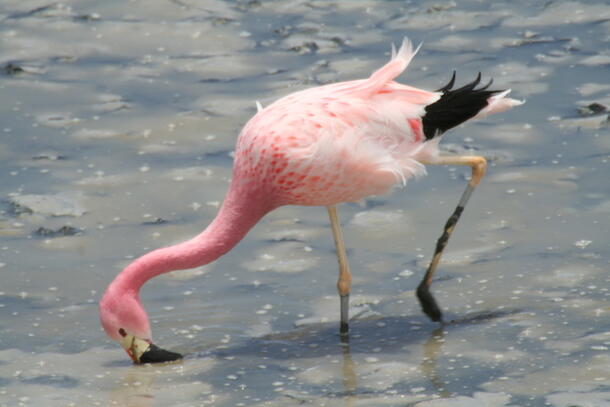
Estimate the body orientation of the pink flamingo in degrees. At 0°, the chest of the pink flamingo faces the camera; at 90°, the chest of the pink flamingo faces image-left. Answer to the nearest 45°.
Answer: approximately 90°
